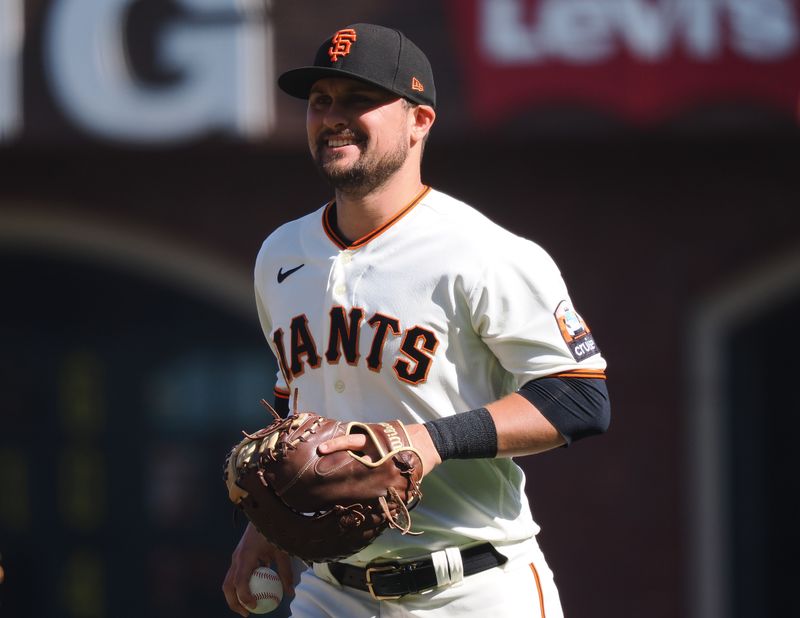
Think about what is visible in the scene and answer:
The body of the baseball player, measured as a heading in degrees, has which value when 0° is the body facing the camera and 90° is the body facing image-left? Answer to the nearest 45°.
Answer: approximately 45°
